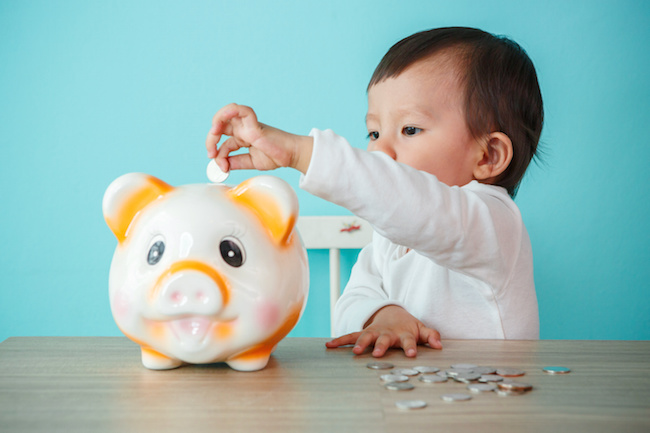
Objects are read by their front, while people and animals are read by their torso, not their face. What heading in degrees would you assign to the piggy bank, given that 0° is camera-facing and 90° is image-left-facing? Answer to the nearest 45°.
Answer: approximately 0°

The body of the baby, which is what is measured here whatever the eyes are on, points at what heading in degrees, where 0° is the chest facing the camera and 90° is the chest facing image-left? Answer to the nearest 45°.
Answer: approximately 45°
